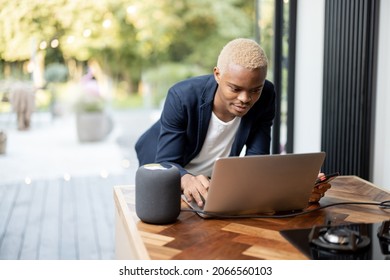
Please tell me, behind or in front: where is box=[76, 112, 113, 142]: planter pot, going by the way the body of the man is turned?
behind

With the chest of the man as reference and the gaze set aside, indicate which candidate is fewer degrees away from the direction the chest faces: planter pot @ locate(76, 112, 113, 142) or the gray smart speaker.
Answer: the gray smart speaker

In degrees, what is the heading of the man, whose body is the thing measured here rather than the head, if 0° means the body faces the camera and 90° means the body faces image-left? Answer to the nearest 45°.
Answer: approximately 315°

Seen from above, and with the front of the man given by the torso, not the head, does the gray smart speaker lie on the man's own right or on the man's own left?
on the man's own right
